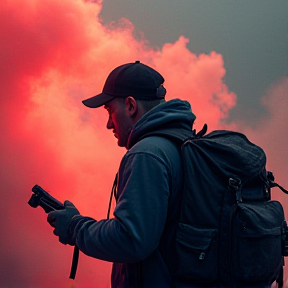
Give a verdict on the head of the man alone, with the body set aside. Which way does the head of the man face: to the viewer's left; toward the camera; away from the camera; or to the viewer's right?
to the viewer's left

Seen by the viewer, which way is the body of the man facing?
to the viewer's left
